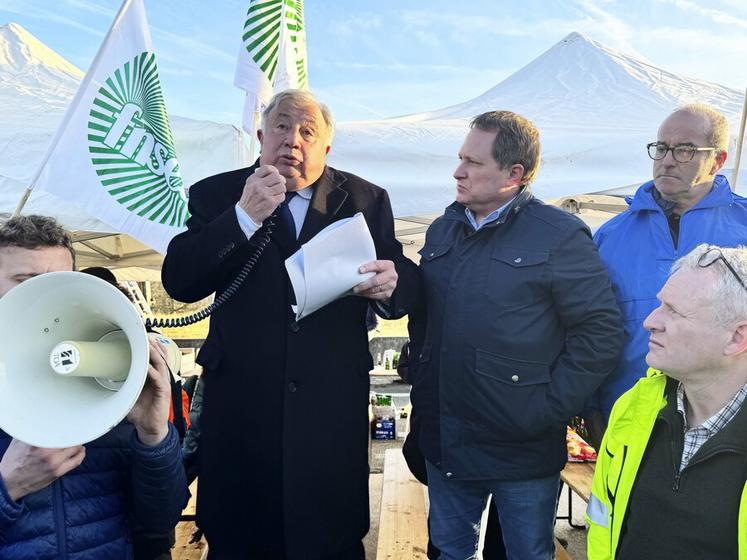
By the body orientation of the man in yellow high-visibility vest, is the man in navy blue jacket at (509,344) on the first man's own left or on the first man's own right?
on the first man's own right

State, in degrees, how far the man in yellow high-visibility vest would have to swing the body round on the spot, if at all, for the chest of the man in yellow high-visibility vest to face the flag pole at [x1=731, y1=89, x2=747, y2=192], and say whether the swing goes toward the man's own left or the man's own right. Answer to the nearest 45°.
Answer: approximately 135° to the man's own right

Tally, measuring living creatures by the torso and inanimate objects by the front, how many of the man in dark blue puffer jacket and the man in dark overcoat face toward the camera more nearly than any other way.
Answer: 2

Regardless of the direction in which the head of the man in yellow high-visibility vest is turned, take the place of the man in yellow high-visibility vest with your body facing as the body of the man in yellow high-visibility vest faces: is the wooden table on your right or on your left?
on your right

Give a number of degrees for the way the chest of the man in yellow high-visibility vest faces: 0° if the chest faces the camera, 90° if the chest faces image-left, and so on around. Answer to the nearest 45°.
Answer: approximately 45°

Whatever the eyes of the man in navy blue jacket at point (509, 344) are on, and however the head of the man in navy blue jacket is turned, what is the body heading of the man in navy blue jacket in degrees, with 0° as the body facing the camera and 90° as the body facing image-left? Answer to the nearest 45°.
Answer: approximately 45°

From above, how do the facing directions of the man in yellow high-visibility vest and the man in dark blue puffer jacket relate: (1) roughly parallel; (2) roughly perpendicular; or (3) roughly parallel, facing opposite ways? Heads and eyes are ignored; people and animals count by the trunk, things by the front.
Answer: roughly perpendicular

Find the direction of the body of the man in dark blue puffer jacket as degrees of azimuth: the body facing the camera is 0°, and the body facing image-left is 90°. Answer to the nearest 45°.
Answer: approximately 0°
